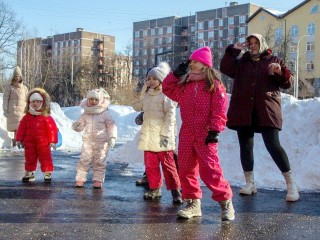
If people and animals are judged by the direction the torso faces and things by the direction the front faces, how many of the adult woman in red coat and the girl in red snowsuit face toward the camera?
2

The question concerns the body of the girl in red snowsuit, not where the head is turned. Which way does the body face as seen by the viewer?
toward the camera

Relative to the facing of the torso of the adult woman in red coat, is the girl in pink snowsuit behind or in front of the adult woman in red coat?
in front

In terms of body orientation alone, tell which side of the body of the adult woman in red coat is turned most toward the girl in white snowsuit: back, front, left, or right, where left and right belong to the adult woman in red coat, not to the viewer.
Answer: right

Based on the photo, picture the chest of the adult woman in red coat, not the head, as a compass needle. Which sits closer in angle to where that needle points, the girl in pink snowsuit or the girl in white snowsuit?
the girl in pink snowsuit

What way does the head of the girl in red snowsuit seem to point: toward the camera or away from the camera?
toward the camera

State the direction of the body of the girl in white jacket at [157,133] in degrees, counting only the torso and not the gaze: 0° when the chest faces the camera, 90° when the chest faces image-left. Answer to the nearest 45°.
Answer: approximately 45°

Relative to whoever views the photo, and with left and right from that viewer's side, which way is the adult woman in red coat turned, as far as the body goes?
facing the viewer

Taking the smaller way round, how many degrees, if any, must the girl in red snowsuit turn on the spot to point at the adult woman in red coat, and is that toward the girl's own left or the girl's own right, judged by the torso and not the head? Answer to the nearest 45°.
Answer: approximately 45° to the girl's own left

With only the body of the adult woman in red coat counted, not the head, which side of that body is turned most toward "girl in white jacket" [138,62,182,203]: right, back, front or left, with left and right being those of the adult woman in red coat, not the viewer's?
right

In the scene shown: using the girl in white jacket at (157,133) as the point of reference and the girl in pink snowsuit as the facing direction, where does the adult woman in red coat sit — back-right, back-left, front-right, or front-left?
front-left

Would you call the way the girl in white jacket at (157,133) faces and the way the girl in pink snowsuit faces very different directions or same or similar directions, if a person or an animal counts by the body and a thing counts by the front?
same or similar directions

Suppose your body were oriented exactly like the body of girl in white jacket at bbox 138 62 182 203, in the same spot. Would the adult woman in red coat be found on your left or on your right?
on your left

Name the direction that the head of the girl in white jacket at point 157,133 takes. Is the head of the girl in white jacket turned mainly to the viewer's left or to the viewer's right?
to the viewer's left
